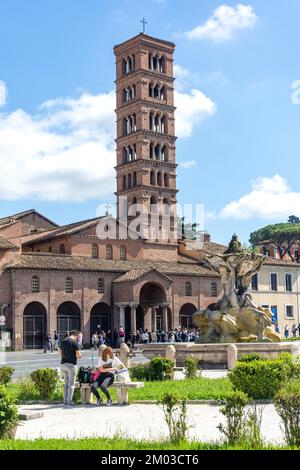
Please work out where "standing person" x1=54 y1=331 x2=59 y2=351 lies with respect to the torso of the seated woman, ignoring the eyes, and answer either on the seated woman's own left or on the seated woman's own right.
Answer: on the seated woman's own right

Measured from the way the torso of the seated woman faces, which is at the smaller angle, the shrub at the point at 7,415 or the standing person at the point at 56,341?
the shrub

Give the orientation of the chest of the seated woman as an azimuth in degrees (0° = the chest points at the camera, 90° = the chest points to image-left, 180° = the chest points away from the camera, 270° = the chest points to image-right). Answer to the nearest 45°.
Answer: approximately 45°

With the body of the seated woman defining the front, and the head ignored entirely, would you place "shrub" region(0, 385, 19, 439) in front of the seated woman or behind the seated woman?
in front

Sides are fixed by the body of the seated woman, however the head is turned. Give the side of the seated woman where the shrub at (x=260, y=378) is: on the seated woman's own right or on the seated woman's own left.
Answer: on the seated woman's own left

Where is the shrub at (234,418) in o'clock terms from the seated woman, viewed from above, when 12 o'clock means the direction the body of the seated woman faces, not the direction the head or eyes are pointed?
The shrub is roughly at 10 o'clock from the seated woman.

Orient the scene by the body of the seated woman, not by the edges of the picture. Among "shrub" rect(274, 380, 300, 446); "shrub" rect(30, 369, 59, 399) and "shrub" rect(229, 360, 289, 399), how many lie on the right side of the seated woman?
1

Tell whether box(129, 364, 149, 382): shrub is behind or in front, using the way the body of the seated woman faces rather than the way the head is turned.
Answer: behind
